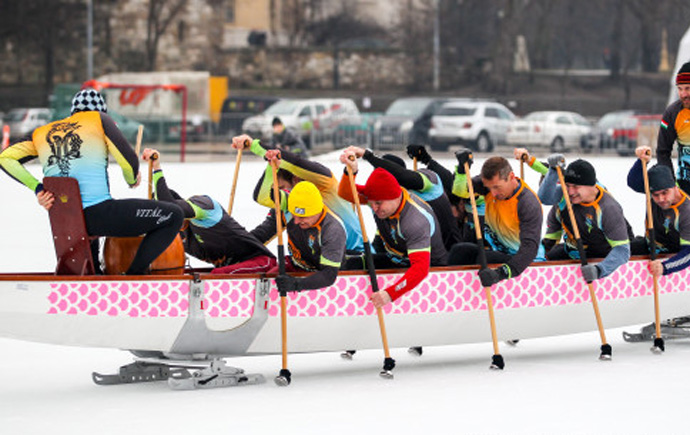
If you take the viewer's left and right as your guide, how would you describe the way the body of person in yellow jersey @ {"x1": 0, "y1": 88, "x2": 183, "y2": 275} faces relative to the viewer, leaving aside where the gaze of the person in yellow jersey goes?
facing away from the viewer and to the right of the viewer

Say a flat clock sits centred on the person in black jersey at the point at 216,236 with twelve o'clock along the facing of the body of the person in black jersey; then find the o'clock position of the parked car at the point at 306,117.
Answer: The parked car is roughly at 3 o'clock from the person in black jersey.

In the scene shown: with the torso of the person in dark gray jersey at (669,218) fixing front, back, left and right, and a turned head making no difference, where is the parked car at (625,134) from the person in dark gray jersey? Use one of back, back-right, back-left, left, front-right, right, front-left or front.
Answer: back-right

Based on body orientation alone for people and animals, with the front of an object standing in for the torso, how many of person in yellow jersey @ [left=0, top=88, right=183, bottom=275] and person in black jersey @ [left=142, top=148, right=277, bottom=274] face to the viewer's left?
1

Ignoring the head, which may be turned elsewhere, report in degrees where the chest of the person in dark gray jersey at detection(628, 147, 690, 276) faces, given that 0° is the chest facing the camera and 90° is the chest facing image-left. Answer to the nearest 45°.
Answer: approximately 45°

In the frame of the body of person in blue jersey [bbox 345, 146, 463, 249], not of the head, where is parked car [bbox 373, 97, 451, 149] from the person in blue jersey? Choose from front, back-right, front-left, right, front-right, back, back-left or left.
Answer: right

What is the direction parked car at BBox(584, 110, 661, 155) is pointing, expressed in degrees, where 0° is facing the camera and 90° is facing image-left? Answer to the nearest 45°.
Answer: approximately 45°

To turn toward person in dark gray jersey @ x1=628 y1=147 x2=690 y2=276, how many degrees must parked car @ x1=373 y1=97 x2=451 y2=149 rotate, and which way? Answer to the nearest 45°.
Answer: approximately 45° to its left

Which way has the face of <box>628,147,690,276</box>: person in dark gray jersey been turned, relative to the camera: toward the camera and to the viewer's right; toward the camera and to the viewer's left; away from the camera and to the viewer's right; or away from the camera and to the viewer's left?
toward the camera and to the viewer's left

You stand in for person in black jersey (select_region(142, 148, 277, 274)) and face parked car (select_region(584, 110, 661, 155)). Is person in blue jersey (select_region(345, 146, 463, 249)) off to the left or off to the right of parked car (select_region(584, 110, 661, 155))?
right

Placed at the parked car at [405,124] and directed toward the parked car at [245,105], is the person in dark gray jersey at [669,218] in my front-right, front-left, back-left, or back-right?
back-left

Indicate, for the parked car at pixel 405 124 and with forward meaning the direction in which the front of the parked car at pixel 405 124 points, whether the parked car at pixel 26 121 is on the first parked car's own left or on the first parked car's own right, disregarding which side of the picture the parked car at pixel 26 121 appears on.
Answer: on the first parked car's own right

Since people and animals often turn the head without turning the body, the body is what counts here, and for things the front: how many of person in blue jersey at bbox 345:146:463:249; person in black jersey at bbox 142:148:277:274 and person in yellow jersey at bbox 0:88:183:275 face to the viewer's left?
2

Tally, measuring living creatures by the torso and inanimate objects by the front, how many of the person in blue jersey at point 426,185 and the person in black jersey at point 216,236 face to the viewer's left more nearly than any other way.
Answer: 2

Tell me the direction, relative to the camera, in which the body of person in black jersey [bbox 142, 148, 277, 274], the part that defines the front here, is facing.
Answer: to the viewer's left
